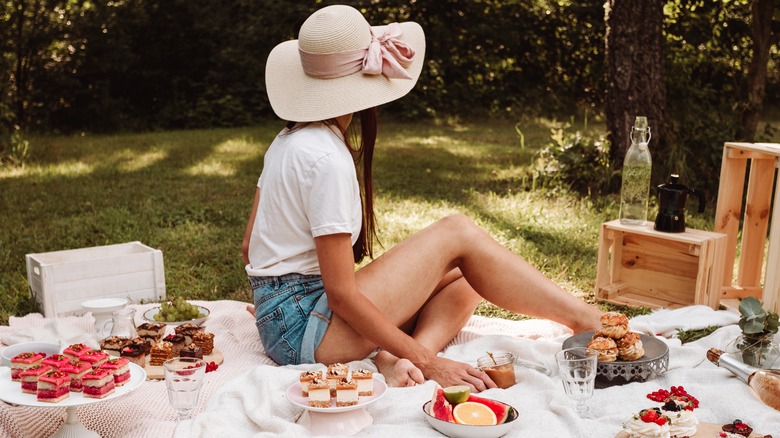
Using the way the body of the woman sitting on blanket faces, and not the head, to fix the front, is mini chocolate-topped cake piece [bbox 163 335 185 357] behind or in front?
behind

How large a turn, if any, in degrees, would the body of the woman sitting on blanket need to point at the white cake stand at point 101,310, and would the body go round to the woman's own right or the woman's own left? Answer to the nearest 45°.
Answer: approximately 180°

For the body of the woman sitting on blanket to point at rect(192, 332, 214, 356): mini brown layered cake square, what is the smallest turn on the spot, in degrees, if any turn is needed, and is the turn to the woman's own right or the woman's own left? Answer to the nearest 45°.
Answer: approximately 180°

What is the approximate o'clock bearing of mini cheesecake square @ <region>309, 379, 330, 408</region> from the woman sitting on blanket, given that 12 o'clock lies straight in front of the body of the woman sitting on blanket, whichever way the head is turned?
The mini cheesecake square is roughly at 3 o'clock from the woman sitting on blanket.

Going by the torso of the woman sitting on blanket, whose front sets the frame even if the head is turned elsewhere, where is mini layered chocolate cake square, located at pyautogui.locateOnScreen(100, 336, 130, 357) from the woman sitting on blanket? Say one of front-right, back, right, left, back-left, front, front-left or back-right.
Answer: back

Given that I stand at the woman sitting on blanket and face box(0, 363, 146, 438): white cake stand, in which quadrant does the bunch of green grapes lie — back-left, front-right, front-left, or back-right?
front-right

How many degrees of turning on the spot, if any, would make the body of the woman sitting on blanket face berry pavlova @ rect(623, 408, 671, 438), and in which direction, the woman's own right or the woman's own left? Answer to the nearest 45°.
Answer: approximately 45° to the woman's own right

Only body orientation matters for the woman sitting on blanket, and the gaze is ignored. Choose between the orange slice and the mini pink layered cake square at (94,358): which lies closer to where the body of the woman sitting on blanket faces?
the orange slice

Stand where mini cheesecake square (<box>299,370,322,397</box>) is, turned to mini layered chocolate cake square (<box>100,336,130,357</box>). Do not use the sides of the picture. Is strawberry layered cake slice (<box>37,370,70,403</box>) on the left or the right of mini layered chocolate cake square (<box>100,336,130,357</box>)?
left

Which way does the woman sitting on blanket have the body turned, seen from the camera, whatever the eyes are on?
to the viewer's right

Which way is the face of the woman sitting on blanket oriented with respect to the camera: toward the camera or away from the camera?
away from the camera

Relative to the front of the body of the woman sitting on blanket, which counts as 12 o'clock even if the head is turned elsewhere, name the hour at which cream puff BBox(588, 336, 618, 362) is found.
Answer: The cream puff is roughly at 12 o'clock from the woman sitting on blanket.
